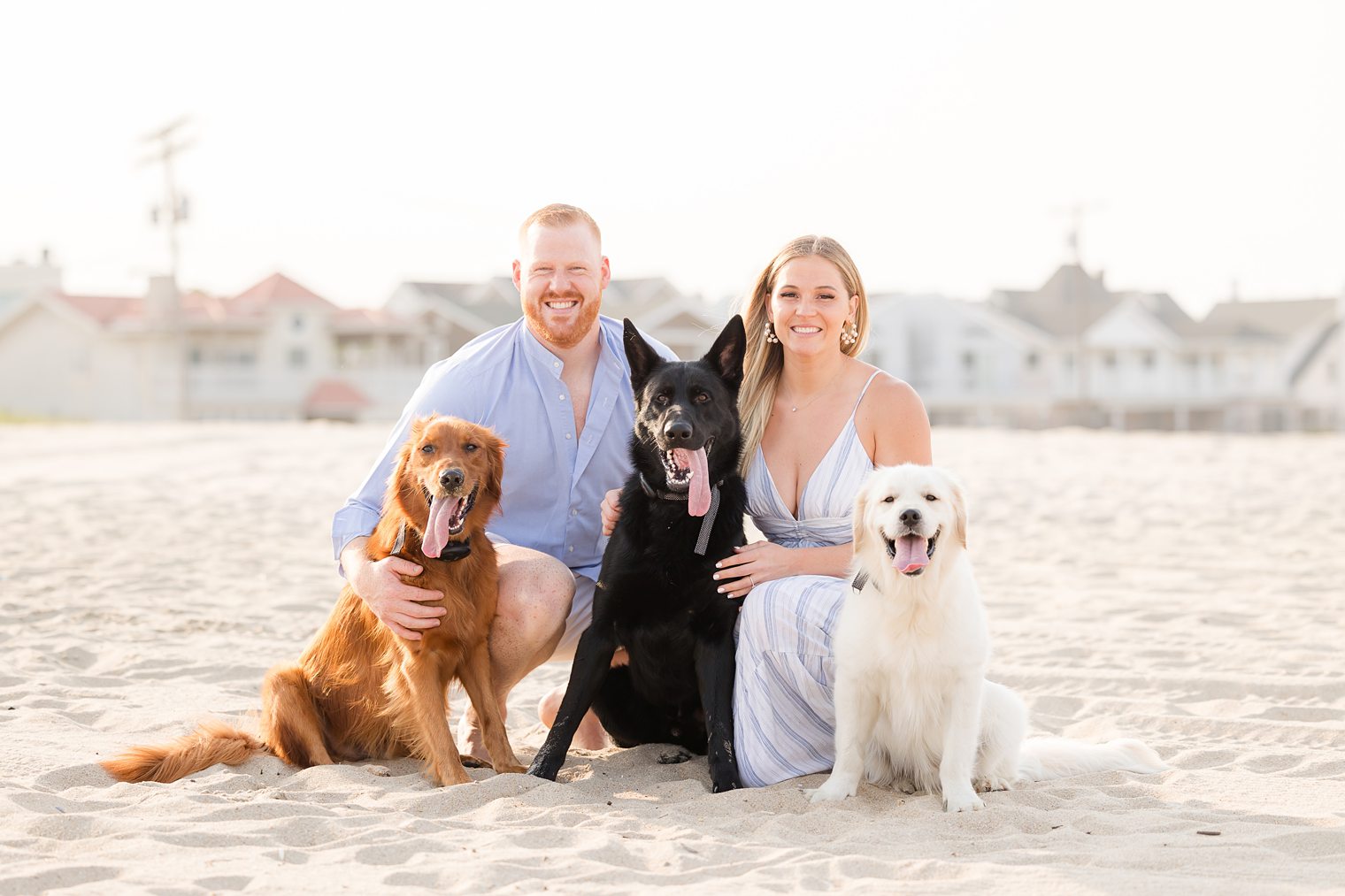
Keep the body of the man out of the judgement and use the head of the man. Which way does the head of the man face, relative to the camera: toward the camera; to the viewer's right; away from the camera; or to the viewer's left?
toward the camera

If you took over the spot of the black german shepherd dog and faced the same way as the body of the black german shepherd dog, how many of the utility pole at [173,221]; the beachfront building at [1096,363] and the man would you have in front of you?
0

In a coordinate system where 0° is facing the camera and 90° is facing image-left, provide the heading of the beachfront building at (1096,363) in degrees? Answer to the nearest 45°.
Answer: approximately 0°

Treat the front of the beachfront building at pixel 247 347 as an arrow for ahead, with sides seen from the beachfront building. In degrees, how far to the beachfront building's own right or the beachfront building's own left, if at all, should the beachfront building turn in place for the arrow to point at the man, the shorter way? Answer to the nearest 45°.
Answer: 0° — it already faces them

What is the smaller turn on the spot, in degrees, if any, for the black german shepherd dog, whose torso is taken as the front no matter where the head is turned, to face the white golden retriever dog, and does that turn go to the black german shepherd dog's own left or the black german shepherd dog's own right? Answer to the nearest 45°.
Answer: approximately 45° to the black german shepherd dog's own left

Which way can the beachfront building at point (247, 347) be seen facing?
toward the camera

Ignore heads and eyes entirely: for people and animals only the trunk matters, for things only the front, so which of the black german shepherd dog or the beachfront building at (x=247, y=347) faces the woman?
the beachfront building

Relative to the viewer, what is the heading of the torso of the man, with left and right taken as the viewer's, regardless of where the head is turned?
facing the viewer

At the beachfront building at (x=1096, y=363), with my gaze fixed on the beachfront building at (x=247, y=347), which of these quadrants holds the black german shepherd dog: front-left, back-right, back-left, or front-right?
front-left

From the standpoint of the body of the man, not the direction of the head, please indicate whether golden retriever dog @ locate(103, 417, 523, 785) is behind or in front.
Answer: in front

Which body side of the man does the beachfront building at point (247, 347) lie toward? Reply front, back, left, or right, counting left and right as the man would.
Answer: back

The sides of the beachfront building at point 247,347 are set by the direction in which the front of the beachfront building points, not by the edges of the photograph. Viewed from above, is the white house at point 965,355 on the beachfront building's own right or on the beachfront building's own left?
on the beachfront building's own left

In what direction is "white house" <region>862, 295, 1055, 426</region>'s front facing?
toward the camera

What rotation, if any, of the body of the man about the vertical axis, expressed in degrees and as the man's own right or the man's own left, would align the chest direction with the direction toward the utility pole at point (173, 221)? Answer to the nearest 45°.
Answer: approximately 180°

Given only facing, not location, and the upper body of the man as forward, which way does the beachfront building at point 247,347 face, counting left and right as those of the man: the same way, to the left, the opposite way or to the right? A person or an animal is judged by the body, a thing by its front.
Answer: the same way

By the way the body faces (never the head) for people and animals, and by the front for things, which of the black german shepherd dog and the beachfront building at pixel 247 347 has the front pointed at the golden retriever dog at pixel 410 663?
the beachfront building

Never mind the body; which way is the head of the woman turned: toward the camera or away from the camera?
toward the camera

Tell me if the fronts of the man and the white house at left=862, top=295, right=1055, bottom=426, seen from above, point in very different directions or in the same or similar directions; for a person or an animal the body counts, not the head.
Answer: same or similar directions

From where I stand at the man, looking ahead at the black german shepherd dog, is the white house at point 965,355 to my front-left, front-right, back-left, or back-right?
back-left
